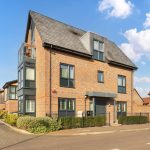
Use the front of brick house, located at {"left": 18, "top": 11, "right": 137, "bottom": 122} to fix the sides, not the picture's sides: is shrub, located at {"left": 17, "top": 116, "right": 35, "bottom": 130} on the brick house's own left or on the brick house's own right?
on the brick house's own right

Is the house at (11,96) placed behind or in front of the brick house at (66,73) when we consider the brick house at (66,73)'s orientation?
behind

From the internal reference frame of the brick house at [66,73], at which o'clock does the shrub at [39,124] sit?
The shrub is roughly at 2 o'clock from the brick house.

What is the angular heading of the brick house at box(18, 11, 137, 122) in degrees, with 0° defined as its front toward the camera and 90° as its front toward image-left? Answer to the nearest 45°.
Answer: approximately 315°

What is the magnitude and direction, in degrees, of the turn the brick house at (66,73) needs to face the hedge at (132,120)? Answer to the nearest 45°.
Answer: approximately 90° to its left

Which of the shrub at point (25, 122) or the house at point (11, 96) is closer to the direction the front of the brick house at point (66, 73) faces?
the shrub
